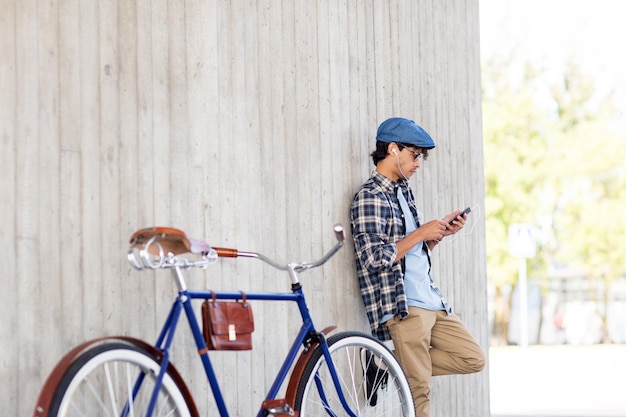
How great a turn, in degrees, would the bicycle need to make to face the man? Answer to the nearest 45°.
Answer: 0° — it already faces them

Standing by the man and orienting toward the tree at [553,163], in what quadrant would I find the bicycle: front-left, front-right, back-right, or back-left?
back-left

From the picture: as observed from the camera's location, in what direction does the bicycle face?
facing away from the viewer and to the right of the viewer

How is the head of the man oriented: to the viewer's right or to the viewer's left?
to the viewer's right

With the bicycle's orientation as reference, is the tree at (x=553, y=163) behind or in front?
in front
